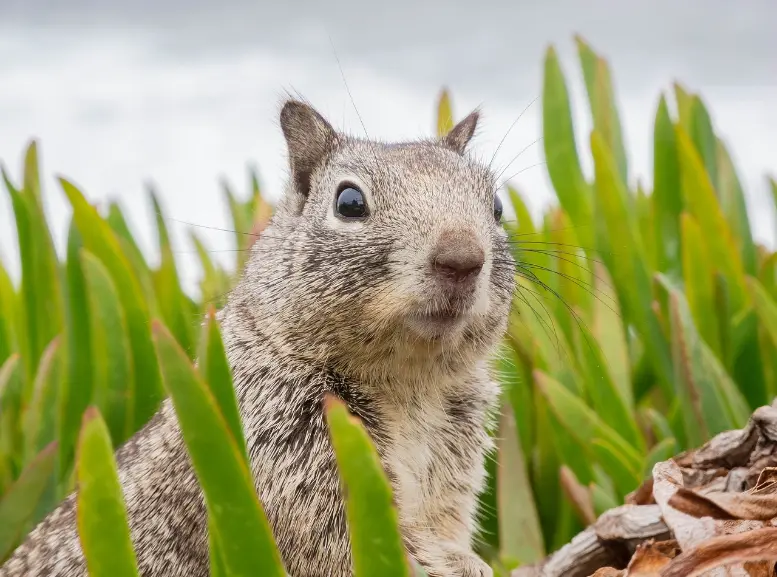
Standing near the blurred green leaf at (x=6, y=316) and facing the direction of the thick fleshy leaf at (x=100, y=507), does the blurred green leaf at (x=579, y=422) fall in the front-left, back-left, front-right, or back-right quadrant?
front-left

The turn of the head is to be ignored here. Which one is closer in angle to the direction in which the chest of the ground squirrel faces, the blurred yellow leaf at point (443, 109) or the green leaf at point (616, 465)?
the green leaf

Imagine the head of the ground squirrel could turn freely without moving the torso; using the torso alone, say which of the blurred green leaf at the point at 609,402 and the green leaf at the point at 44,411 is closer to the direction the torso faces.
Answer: the blurred green leaf

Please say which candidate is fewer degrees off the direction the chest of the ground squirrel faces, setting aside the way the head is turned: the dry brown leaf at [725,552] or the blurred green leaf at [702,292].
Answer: the dry brown leaf

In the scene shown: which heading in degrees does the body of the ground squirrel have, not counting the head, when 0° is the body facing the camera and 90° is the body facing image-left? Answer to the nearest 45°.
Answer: approximately 315°

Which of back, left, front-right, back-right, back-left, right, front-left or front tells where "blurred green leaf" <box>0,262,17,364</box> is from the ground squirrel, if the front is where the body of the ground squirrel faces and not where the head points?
back

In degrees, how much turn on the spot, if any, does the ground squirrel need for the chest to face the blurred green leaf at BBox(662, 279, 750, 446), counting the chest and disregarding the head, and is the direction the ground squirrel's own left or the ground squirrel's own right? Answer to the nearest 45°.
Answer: approximately 45° to the ground squirrel's own left

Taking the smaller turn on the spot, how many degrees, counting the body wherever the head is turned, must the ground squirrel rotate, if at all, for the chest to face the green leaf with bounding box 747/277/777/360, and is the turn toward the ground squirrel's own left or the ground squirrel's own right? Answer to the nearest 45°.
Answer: approximately 45° to the ground squirrel's own left

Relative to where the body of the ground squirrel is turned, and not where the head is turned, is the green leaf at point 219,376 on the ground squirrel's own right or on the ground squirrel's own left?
on the ground squirrel's own right
